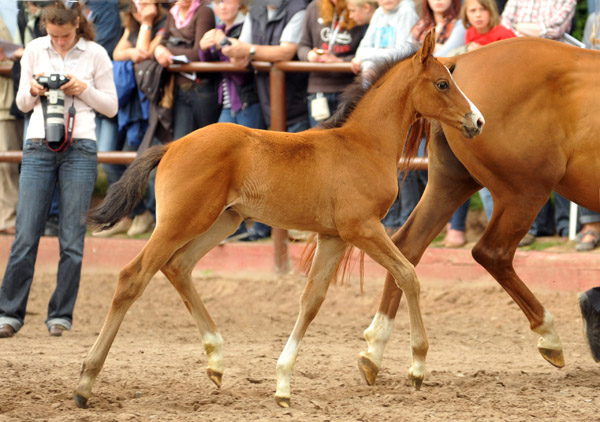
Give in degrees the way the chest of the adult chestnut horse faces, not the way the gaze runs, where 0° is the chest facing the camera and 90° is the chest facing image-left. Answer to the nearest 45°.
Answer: approximately 270°

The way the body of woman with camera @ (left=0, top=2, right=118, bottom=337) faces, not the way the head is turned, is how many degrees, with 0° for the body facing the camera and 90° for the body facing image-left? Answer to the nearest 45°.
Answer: approximately 0°

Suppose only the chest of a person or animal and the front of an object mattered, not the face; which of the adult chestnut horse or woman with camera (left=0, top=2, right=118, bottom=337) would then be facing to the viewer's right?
the adult chestnut horse

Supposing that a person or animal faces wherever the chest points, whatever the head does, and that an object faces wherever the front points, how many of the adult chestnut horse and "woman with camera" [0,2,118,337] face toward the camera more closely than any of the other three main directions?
1

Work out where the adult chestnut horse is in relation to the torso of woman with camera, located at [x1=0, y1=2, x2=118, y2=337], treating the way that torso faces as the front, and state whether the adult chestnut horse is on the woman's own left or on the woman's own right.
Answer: on the woman's own left

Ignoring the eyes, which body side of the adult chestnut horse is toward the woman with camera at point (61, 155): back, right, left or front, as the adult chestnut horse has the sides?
back
